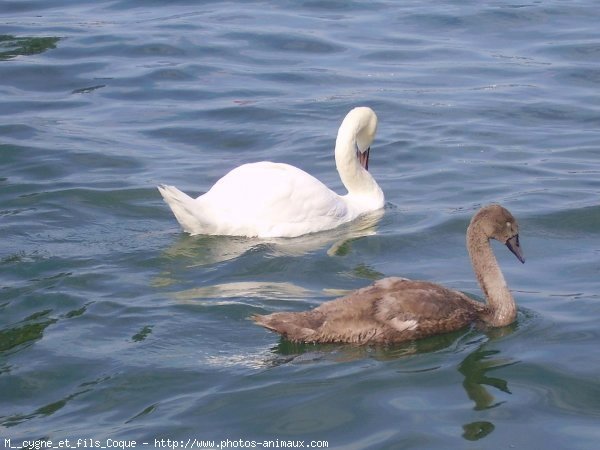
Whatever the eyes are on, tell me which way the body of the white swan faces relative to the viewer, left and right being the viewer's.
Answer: facing to the right of the viewer

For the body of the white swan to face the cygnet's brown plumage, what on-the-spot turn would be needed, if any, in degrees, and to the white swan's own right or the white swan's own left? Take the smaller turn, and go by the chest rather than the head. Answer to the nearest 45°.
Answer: approximately 90° to the white swan's own right
